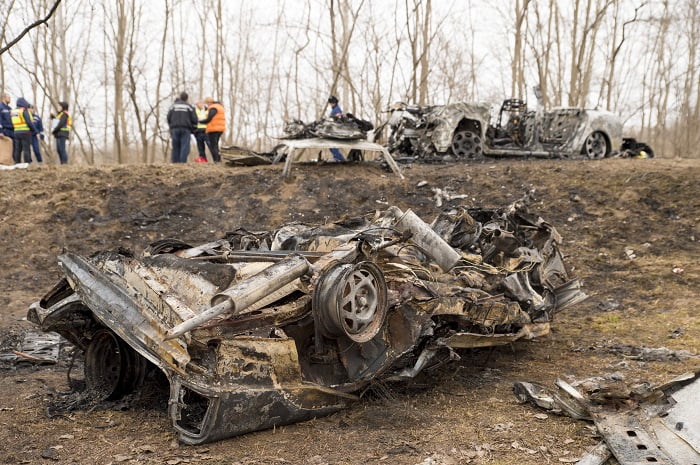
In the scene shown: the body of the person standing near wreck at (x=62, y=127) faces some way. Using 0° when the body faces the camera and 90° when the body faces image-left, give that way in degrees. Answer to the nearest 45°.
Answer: approximately 90°

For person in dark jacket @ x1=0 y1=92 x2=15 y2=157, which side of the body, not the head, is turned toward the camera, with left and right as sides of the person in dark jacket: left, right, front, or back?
right

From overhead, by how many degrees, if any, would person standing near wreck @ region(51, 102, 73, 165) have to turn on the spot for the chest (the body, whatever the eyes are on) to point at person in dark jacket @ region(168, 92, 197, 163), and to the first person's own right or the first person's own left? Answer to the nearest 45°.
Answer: approximately 135° to the first person's own left

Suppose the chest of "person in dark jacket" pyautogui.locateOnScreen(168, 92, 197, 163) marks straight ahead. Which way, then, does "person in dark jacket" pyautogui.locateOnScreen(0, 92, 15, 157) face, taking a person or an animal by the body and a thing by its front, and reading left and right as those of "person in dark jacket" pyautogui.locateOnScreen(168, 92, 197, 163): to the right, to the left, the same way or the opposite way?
to the right

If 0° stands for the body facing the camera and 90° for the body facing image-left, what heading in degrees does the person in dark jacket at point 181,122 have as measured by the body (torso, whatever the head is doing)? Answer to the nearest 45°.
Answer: approximately 180°

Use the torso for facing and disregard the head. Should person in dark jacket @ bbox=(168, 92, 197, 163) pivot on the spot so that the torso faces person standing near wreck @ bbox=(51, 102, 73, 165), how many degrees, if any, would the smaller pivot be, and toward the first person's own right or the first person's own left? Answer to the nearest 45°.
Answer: approximately 45° to the first person's own left

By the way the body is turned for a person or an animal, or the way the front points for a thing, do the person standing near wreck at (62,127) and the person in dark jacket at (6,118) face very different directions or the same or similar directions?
very different directions

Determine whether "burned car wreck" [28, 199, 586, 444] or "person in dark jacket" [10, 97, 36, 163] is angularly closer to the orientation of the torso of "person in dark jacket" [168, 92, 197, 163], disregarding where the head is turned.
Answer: the person in dark jacket

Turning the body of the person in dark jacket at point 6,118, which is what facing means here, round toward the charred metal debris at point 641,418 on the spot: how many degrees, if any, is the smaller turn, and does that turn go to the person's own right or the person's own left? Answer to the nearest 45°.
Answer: approximately 90° to the person's own right

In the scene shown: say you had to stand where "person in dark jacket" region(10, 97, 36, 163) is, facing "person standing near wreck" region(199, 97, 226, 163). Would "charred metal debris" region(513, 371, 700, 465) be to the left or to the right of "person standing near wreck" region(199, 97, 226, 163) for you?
right
